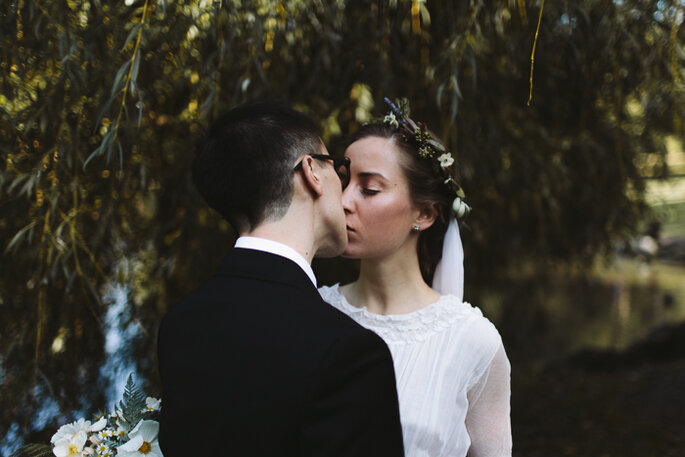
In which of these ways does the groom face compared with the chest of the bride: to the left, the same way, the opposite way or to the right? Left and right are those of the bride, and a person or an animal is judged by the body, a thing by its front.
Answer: the opposite way

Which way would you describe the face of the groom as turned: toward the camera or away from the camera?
away from the camera

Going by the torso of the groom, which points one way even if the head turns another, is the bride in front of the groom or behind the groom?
in front

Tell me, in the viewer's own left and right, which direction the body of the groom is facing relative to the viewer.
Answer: facing away from the viewer and to the right of the viewer
